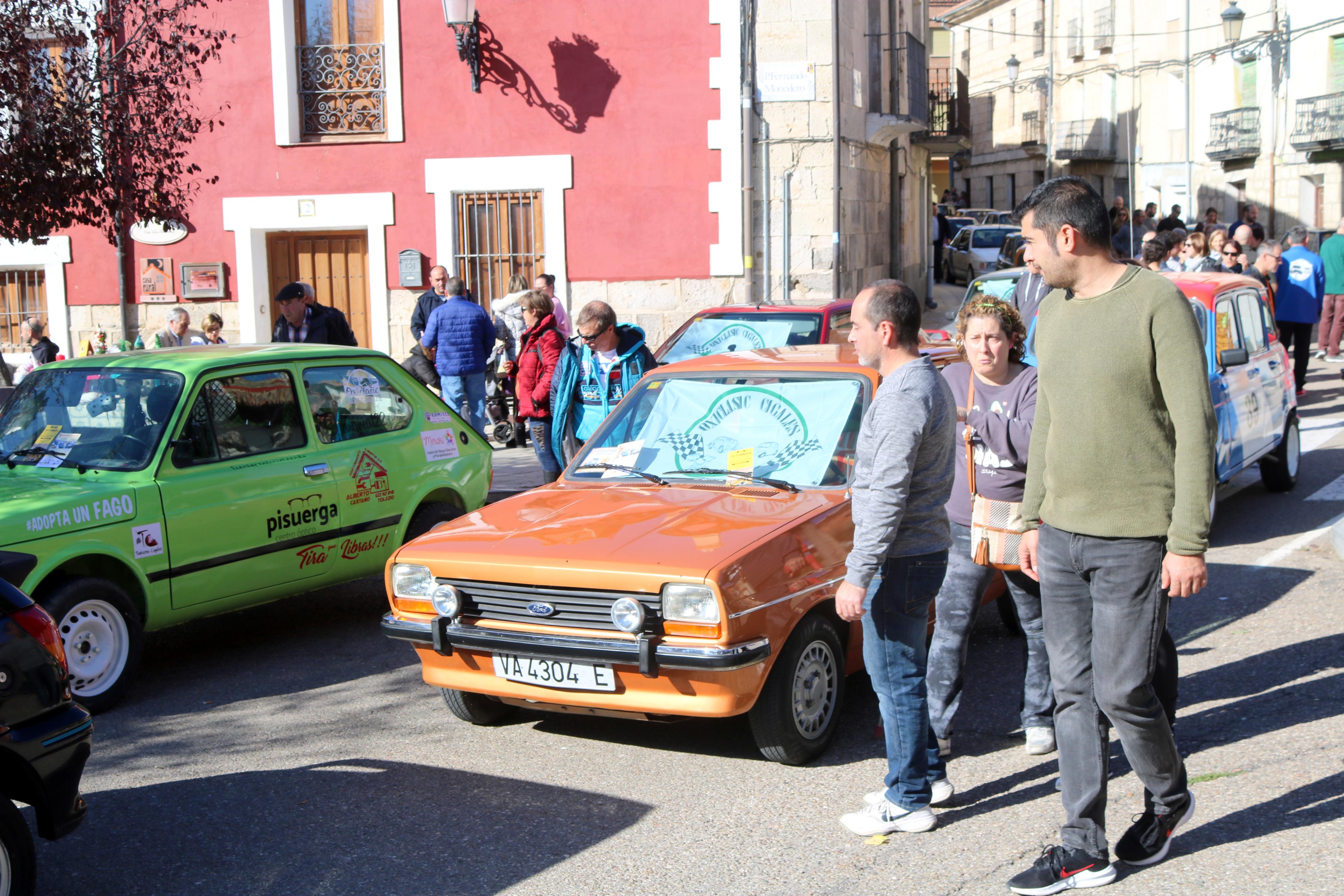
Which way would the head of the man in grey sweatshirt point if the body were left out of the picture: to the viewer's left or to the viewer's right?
to the viewer's left

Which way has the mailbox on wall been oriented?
toward the camera

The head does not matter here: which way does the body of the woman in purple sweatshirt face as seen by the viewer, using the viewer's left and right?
facing the viewer

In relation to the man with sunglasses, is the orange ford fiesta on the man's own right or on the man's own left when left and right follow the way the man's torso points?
on the man's own left

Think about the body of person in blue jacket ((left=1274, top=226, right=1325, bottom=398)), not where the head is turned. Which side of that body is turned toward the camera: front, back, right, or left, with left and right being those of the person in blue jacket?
back

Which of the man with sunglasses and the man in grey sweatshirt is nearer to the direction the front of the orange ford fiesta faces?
the man in grey sweatshirt

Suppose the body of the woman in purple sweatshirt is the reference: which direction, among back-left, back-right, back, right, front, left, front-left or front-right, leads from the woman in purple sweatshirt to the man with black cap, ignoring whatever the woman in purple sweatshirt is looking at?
back-right

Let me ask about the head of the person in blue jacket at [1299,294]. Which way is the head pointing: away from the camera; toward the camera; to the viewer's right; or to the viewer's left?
away from the camera

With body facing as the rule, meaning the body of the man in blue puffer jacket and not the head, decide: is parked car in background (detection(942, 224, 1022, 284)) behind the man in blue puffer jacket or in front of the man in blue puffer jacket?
in front

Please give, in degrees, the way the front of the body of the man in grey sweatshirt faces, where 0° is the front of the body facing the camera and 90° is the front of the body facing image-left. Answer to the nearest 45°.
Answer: approximately 90°

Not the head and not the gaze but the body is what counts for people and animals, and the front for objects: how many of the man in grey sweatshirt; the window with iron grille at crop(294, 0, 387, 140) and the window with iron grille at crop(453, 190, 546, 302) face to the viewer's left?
1

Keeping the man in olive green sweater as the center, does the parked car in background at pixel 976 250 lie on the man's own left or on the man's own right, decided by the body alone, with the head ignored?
on the man's own right

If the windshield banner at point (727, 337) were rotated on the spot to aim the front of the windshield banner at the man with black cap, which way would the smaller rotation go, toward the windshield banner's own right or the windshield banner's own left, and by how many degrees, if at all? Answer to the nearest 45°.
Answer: approximately 45° to the windshield banner's own right

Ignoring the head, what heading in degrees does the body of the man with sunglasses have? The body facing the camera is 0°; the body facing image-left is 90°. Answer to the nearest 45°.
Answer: approximately 45°
